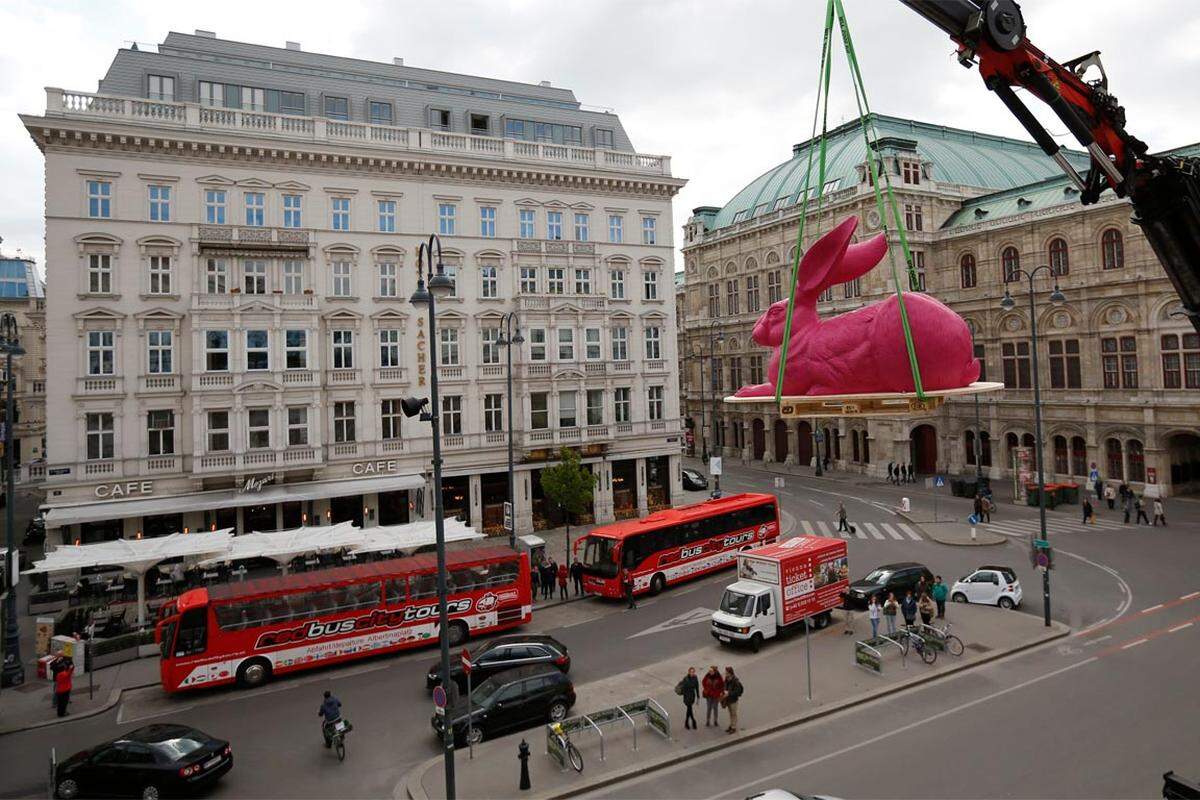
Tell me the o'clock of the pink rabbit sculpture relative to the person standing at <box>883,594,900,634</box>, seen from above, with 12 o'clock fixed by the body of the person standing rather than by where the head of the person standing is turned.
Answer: The pink rabbit sculpture is roughly at 12 o'clock from the person standing.

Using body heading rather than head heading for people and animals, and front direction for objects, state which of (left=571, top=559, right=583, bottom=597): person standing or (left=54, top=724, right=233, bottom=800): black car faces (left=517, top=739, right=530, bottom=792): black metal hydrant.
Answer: the person standing

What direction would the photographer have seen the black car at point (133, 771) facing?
facing away from the viewer and to the left of the viewer

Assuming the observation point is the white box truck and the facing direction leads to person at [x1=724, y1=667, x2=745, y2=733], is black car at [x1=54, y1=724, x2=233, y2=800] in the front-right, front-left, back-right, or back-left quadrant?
front-right

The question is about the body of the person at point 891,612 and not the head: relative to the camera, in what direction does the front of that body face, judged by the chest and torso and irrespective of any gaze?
toward the camera

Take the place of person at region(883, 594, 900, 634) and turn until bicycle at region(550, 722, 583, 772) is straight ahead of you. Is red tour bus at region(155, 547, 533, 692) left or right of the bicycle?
right

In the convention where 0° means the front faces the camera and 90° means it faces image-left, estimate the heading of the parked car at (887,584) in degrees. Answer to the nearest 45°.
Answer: approximately 45°

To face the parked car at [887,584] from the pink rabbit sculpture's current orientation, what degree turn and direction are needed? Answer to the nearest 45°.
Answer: approximately 90° to its right

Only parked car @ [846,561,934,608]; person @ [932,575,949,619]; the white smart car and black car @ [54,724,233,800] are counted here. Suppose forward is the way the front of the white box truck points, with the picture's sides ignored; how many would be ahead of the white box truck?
1

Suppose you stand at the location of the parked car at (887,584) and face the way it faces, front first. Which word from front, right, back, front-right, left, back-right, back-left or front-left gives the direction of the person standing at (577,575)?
front-right

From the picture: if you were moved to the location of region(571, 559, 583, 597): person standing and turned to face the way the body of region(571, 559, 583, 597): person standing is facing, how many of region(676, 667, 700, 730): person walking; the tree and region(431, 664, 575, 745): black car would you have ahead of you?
2

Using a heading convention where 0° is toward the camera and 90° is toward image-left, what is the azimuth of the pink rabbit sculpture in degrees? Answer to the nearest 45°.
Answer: approximately 90°
